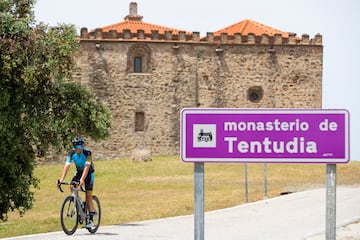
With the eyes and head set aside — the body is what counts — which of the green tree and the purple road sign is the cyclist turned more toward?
the purple road sign

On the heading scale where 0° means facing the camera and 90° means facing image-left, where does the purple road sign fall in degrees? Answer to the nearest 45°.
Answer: approximately 0°

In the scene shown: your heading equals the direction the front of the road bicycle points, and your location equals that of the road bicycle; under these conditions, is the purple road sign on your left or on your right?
on your left

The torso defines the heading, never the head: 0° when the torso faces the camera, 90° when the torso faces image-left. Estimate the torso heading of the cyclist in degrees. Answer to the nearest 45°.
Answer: approximately 45°

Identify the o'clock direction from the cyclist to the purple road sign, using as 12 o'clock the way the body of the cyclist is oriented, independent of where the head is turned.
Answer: The purple road sign is roughly at 10 o'clock from the cyclist.

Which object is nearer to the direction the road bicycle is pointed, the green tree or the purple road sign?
the purple road sign

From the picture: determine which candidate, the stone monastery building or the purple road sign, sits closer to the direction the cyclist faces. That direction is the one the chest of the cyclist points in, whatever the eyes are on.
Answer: the purple road sign

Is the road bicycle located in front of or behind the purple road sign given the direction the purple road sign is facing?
behind

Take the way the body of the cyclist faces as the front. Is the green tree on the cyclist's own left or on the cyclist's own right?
on the cyclist's own right

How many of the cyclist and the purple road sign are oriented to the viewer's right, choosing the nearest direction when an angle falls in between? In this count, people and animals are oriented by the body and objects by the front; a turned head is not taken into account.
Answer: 0
